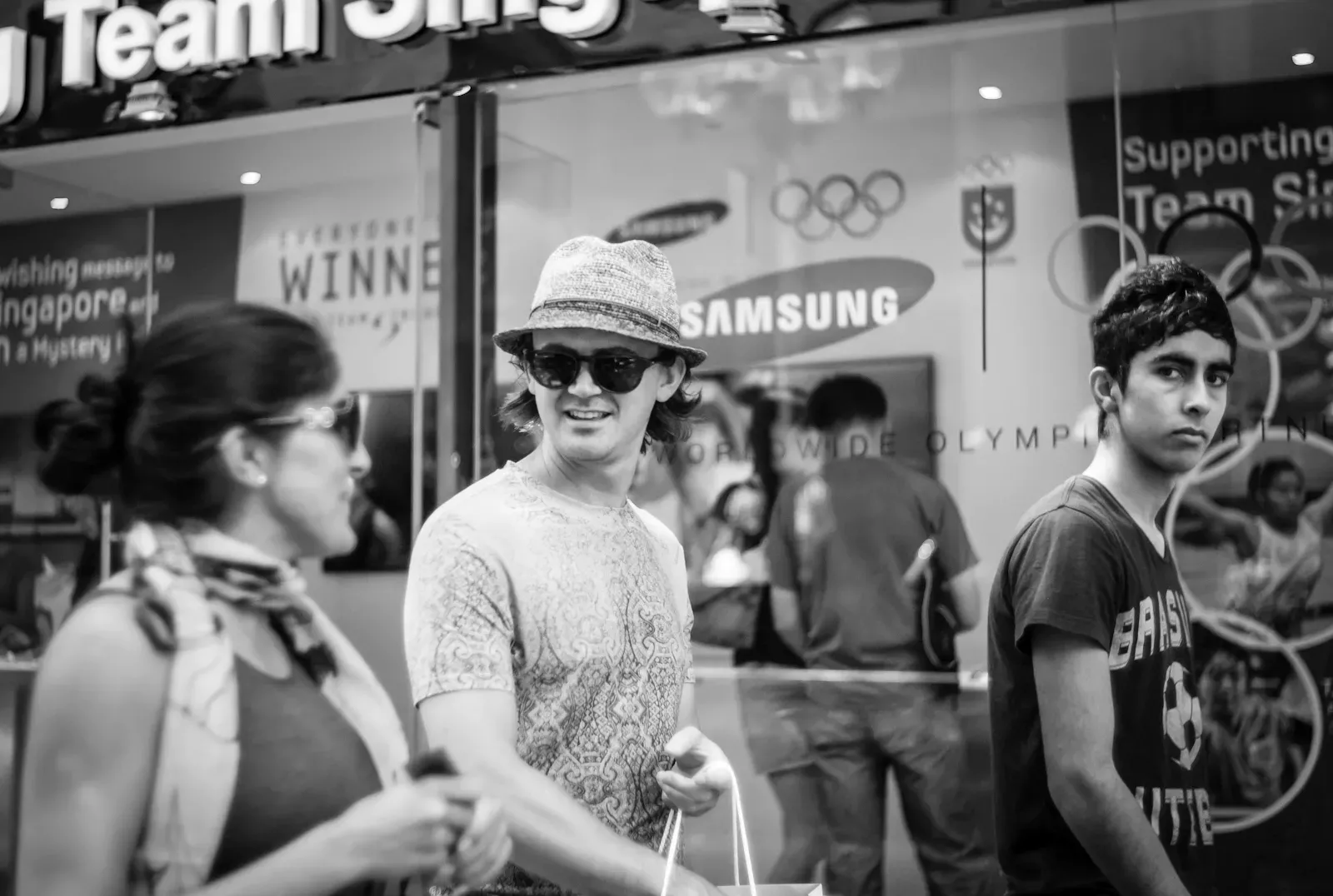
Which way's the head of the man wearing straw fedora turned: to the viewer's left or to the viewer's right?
to the viewer's left

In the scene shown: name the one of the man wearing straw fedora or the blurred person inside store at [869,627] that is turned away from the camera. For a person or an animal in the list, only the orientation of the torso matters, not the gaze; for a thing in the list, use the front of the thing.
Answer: the blurred person inside store

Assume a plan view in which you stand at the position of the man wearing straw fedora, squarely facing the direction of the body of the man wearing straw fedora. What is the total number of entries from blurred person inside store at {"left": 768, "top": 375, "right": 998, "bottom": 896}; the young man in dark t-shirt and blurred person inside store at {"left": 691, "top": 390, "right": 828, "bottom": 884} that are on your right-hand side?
0

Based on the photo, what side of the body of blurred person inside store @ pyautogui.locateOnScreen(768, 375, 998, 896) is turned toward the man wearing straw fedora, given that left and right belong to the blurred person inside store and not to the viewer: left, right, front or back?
back

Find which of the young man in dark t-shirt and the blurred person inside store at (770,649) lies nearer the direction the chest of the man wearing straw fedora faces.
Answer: the young man in dark t-shirt

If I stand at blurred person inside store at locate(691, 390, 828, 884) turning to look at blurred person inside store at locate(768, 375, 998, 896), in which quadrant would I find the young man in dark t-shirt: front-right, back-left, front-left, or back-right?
front-right

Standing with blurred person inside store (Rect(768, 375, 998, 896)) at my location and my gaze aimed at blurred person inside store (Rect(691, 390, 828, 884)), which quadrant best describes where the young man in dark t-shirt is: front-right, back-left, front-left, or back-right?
back-left

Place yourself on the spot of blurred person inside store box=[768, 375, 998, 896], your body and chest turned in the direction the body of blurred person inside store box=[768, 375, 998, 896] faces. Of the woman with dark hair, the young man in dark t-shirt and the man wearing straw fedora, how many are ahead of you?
0

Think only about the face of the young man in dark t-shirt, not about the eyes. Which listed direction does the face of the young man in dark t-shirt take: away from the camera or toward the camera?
toward the camera

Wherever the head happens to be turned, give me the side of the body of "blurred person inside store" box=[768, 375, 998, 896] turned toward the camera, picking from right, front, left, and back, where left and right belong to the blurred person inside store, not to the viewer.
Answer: back

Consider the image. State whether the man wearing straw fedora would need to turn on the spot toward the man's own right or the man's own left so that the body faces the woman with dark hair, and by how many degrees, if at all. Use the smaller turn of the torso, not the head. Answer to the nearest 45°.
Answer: approximately 90° to the man's own right

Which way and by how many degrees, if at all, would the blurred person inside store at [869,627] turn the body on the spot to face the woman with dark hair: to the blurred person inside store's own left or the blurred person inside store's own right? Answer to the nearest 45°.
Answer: approximately 180°

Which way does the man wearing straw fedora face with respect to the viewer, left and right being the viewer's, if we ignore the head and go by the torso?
facing the viewer and to the right of the viewer

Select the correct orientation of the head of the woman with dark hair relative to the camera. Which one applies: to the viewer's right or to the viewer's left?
to the viewer's right
